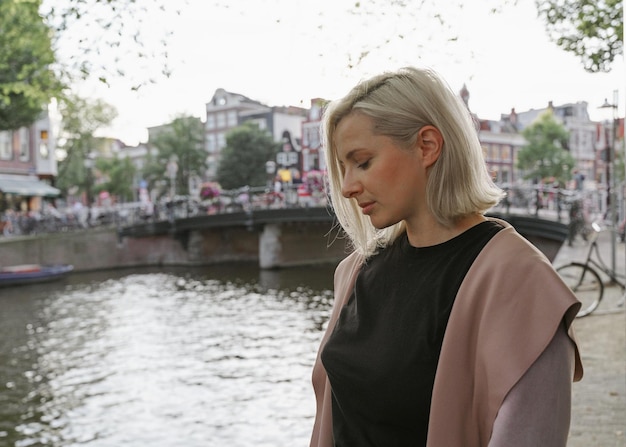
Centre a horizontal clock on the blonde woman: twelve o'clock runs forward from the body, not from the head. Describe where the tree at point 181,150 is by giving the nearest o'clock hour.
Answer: The tree is roughly at 4 o'clock from the blonde woman.

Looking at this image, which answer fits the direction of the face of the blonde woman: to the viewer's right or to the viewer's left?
to the viewer's left

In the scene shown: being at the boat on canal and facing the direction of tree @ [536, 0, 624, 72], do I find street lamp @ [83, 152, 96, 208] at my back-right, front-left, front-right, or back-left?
back-left

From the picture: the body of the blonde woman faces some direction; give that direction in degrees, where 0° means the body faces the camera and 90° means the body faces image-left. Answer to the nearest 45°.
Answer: approximately 45°

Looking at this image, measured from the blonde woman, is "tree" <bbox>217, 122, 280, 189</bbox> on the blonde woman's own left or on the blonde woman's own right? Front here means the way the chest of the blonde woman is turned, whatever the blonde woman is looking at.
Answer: on the blonde woman's own right

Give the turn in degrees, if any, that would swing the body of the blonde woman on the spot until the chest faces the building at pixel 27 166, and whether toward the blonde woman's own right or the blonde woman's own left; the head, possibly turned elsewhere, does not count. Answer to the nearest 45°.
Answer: approximately 90° to the blonde woman's own right

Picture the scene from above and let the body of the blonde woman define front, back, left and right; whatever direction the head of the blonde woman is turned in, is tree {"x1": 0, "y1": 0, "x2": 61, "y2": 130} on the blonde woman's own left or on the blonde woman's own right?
on the blonde woman's own right

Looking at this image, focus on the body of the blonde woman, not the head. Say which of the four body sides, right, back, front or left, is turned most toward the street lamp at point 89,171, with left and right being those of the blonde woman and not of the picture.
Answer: right
